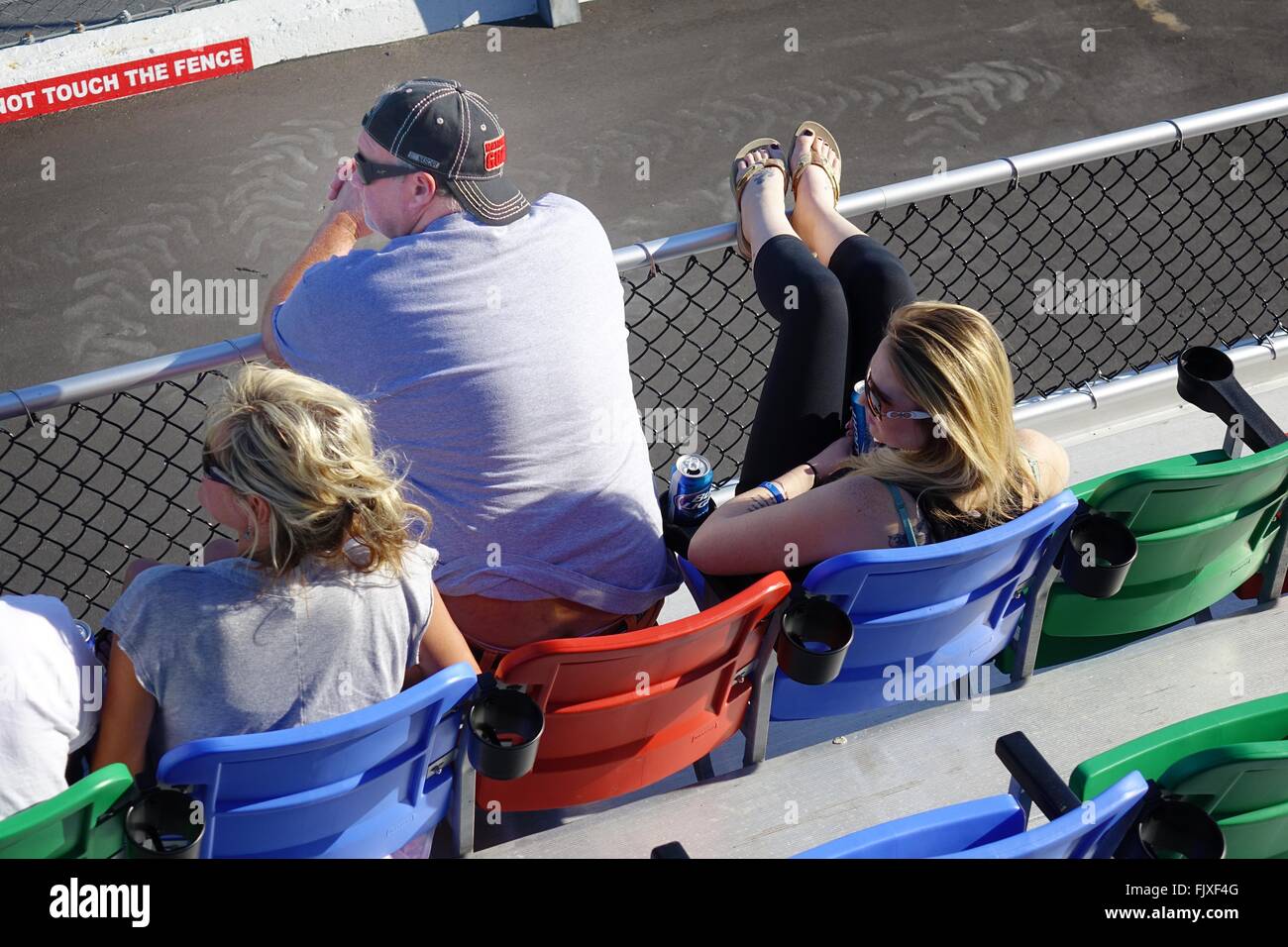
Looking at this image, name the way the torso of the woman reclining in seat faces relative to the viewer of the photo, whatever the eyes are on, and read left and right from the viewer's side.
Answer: facing away from the viewer and to the left of the viewer

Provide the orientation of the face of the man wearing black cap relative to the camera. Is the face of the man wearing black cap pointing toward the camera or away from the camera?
away from the camera

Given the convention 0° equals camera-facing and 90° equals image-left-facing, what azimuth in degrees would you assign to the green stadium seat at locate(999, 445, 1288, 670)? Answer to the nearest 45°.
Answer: approximately 135°

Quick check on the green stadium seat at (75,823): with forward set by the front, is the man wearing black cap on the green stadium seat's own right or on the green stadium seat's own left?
on the green stadium seat's own right

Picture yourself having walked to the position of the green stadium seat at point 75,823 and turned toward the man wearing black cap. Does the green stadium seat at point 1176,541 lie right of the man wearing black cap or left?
right

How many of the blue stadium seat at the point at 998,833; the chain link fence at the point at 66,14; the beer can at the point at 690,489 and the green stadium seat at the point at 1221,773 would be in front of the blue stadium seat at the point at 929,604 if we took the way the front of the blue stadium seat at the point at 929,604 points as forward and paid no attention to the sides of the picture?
2

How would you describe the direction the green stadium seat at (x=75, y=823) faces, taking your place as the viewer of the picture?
facing away from the viewer and to the left of the viewer

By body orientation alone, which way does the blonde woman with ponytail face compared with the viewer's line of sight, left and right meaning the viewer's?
facing away from the viewer and to the left of the viewer

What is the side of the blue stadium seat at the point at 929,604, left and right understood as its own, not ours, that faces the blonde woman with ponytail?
left
